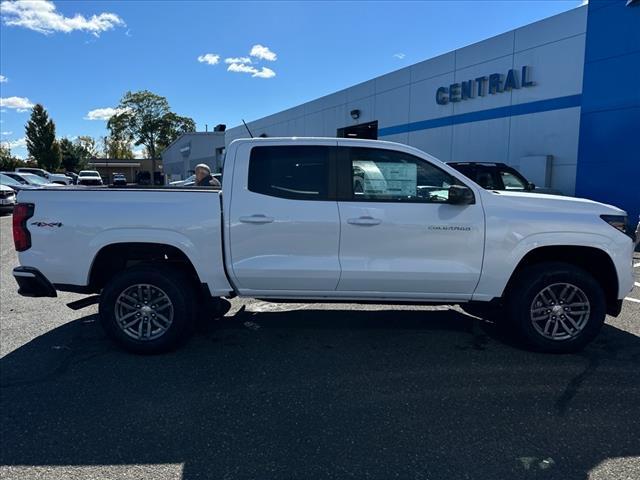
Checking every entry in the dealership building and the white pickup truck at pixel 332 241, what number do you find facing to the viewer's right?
1

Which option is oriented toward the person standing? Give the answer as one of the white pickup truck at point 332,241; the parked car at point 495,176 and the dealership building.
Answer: the dealership building

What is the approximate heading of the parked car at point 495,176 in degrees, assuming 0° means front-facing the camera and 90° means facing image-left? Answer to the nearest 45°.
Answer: approximately 270°

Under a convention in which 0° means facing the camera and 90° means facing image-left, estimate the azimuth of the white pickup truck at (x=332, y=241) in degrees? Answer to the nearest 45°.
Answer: approximately 270°

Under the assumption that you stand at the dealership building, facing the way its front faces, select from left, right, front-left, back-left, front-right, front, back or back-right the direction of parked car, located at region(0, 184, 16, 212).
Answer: front-right

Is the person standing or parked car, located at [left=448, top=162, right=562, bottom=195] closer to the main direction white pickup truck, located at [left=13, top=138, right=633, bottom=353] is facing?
the parked car

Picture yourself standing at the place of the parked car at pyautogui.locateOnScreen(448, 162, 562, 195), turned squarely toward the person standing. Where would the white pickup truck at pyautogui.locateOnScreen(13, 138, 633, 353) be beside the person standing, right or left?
left

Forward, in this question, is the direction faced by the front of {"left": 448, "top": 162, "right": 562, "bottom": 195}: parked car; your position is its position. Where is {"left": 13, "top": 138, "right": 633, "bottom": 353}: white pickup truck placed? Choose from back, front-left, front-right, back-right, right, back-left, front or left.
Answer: right

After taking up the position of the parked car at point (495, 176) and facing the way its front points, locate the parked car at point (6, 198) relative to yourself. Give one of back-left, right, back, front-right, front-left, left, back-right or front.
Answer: back

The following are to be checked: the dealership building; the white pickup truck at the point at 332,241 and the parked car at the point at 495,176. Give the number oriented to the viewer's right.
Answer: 2

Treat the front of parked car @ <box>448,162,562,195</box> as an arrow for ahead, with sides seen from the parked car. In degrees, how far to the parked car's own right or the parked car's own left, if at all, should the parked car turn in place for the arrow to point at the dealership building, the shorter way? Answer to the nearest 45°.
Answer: approximately 90° to the parked car's own left

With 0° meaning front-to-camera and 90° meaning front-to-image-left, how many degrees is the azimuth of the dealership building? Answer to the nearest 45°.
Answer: approximately 45°

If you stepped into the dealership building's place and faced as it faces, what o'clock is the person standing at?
The person standing is roughly at 12 o'clock from the dealership building.

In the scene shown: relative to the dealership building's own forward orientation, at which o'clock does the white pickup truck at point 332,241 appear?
The white pickup truck is roughly at 11 o'clock from the dealership building.
